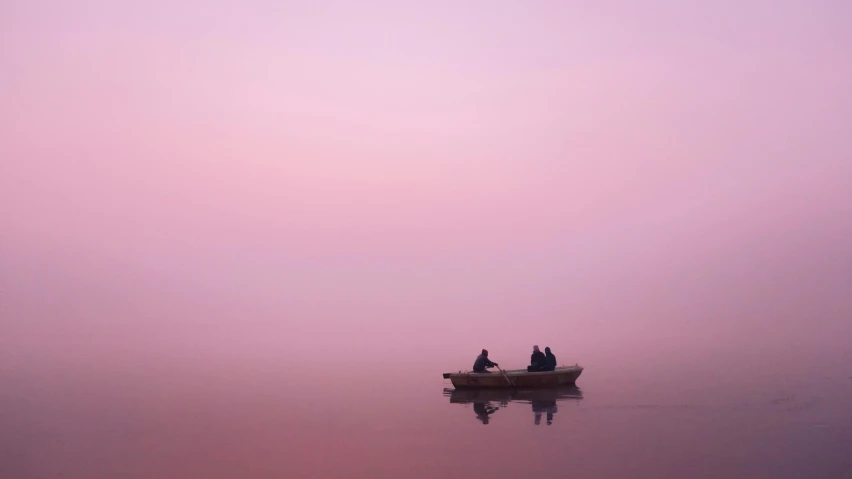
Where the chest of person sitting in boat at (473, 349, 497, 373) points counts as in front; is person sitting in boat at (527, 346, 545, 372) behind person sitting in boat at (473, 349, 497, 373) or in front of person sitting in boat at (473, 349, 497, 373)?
in front

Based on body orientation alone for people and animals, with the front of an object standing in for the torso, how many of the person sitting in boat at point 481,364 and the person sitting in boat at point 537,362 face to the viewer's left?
1

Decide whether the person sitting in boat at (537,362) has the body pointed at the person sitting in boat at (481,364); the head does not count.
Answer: yes

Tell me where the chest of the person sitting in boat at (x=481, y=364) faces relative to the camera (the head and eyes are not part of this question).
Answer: to the viewer's right

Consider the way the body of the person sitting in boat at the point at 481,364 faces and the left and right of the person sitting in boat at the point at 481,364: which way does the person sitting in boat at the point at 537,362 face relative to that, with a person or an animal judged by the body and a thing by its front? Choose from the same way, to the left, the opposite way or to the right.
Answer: the opposite way

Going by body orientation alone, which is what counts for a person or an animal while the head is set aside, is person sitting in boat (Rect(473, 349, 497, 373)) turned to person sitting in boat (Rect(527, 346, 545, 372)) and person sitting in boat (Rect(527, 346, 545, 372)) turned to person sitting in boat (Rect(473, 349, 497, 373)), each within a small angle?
yes

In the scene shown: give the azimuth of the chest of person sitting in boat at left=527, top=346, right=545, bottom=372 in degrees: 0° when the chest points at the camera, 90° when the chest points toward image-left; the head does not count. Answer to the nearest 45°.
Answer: approximately 90°
